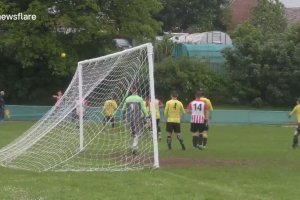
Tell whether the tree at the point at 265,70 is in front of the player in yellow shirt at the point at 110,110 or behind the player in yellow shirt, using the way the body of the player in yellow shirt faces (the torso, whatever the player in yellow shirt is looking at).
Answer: in front

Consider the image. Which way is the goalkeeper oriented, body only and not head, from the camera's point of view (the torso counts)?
away from the camera

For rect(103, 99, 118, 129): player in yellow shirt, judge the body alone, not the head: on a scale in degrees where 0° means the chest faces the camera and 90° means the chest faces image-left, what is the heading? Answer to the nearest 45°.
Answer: approximately 180°

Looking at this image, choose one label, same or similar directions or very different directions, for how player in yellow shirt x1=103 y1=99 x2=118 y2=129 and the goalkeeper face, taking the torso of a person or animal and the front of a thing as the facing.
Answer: same or similar directions

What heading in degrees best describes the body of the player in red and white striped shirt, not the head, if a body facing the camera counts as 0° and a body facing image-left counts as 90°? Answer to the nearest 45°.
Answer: approximately 180°

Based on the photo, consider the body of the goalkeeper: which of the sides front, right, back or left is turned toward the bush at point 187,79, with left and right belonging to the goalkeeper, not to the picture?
front

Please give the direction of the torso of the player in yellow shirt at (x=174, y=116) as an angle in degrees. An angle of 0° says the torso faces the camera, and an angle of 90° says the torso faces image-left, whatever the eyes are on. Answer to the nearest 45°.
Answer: approximately 180°

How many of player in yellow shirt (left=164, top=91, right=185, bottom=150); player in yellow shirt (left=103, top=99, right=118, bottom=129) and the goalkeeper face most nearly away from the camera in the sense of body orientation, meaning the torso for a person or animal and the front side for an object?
3

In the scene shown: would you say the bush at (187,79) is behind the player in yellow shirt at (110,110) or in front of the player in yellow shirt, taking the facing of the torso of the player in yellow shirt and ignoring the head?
in front
